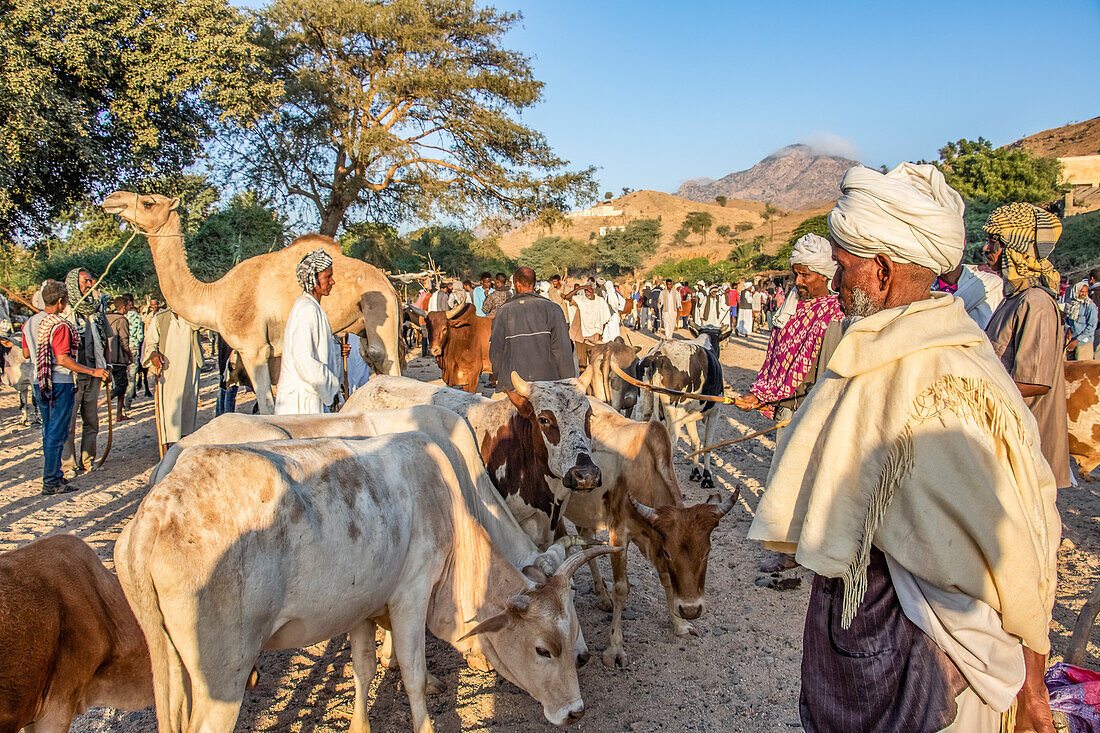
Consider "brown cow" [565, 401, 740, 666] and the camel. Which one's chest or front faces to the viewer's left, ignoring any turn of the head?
the camel

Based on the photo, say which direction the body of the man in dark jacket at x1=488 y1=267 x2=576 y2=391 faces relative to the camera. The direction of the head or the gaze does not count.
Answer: away from the camera

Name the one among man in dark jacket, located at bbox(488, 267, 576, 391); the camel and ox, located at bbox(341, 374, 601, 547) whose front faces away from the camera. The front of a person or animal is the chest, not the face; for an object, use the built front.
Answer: the man in dark jacket

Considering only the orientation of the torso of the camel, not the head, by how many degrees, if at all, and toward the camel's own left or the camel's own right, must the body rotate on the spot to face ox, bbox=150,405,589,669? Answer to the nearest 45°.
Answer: approximately 90° to the camel's own left

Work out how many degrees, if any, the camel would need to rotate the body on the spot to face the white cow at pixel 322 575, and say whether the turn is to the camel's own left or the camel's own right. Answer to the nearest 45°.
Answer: approximately 90° to the camel's own left

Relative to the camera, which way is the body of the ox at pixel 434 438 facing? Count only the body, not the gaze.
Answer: to the viewer's right

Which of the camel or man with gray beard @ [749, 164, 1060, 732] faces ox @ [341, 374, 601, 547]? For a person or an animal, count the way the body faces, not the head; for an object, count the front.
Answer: the man with gray beard

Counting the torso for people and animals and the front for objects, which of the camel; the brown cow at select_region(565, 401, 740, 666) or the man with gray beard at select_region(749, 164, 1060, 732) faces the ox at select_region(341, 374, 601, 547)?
the man with gray beard

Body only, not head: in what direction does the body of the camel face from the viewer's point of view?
to the viewer's left

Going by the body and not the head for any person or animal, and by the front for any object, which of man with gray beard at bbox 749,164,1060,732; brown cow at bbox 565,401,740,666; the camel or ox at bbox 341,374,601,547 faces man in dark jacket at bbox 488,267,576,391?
the man with gray beard

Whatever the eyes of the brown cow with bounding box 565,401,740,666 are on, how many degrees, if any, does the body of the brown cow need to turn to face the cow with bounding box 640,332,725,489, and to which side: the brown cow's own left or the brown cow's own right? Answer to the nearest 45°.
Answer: approximately 135° to the brown cow's own left
